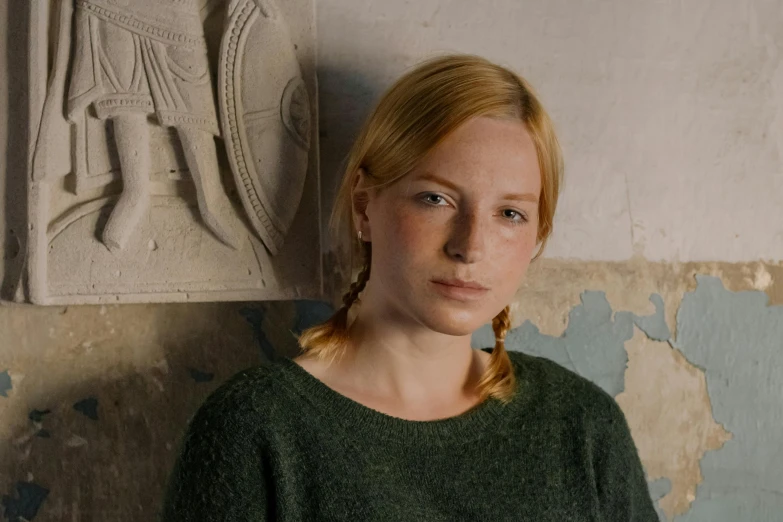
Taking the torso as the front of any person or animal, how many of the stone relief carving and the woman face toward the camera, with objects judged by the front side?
2

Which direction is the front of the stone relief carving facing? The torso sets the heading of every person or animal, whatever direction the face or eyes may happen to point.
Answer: toward the camera
